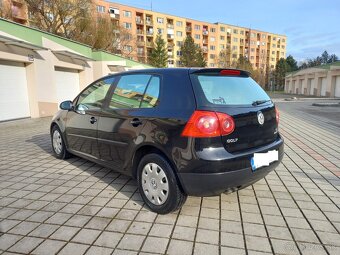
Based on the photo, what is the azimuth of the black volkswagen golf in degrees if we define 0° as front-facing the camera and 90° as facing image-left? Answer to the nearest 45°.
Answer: approximately 135°

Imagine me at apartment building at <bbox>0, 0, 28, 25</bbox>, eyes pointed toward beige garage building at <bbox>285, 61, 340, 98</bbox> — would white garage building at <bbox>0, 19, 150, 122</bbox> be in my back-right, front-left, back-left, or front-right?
front-right

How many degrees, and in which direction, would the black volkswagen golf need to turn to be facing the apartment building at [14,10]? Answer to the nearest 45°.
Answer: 0° — it already faces it

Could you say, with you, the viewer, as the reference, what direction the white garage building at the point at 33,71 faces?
facing the viewer and to the right of the viewer

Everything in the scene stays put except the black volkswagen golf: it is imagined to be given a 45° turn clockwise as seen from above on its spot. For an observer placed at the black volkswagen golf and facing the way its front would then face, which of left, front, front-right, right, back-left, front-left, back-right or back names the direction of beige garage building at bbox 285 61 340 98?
front-right

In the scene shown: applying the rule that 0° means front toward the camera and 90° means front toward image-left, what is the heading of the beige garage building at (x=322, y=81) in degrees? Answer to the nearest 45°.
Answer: approximately 45°

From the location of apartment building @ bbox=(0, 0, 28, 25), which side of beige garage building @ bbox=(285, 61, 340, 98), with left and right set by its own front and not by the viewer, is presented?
front

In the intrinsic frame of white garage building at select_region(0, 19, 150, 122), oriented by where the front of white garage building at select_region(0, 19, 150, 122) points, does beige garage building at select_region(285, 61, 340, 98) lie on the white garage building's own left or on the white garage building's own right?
on the white garage building's own left

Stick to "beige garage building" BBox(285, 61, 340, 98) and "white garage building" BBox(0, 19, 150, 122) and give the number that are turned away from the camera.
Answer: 0

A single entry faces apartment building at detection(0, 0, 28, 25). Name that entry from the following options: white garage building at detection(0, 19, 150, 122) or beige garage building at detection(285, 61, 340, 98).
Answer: beige garage building at detection(285, 61, 340, 98)
